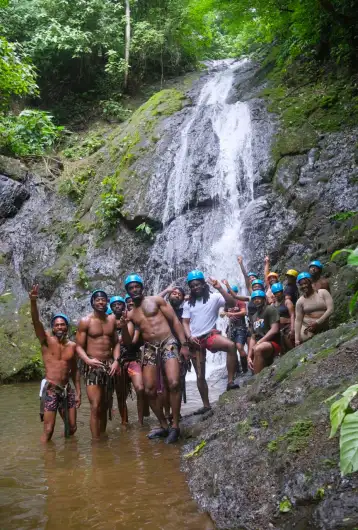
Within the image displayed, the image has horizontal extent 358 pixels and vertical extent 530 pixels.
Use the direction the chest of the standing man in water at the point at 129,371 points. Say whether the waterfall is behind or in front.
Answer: behind

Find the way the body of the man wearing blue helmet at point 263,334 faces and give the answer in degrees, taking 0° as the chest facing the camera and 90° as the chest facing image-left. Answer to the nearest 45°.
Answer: approximately 45°

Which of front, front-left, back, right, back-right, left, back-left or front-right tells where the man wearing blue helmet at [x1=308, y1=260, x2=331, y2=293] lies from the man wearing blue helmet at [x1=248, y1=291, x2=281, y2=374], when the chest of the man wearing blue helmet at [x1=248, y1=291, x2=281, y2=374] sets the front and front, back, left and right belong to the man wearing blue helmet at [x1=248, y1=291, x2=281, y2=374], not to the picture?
back

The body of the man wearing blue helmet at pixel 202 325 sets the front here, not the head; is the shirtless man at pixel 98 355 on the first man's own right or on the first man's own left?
on the first man's own right

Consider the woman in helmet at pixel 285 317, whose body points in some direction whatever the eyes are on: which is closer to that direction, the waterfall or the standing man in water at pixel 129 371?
the standing man in water

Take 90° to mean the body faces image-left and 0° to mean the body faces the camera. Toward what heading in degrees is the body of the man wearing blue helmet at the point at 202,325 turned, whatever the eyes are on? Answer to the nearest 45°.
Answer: approximately 0°

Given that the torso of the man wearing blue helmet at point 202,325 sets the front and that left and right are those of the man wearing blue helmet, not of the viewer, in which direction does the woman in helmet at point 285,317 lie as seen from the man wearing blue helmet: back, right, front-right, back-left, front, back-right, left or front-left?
back-left
